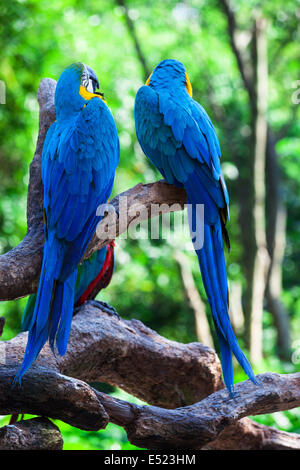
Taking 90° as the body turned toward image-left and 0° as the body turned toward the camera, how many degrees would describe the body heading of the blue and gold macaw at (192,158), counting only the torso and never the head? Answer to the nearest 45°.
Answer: approximately 180°
